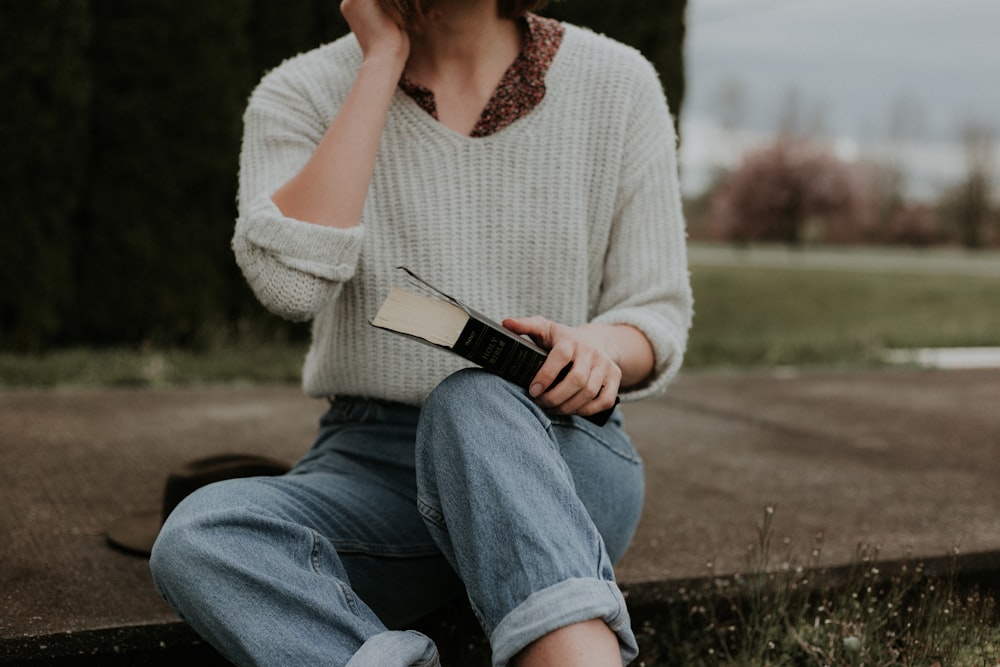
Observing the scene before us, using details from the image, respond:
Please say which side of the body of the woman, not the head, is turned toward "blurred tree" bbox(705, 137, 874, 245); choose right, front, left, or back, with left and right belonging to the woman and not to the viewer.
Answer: back

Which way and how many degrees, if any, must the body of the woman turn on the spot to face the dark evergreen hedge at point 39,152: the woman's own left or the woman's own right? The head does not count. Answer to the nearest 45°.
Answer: approximately 135° to the woman's own right

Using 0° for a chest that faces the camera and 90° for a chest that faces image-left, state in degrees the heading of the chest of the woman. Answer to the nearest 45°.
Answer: approximately 0°

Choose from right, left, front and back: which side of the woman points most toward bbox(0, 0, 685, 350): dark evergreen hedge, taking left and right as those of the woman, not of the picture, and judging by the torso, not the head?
back

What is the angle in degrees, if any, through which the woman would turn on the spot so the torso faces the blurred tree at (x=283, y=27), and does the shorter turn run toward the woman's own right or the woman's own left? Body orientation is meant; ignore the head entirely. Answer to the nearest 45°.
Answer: approximately 180°

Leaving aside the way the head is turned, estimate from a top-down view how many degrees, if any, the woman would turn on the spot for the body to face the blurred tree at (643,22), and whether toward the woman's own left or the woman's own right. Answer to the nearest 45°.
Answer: approximately 180°
